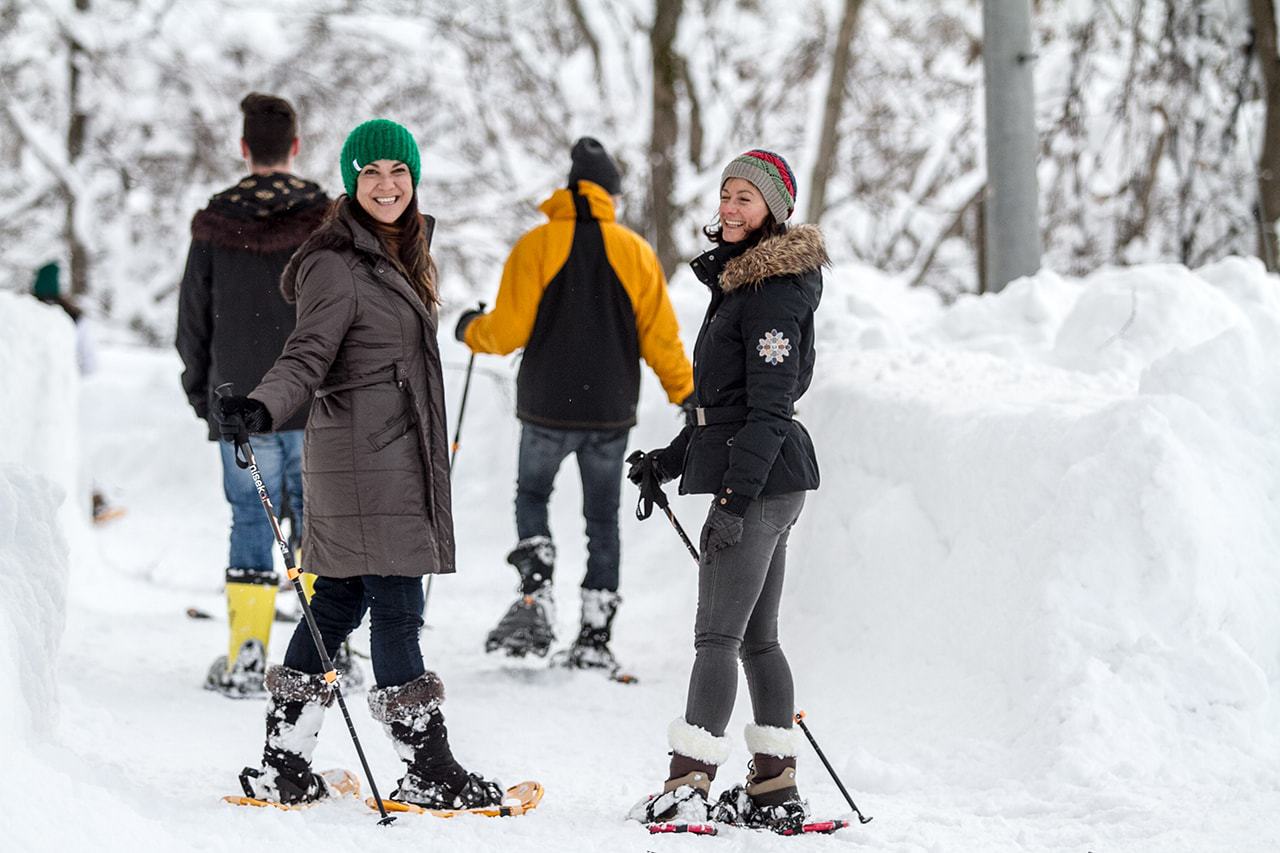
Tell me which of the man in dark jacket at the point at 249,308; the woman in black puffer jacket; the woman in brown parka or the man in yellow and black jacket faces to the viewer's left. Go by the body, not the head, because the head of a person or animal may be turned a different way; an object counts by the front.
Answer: the woman in black puffer jacket

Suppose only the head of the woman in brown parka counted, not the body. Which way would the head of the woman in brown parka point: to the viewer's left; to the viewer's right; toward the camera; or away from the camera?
toward the camera

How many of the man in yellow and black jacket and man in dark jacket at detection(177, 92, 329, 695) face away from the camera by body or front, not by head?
2

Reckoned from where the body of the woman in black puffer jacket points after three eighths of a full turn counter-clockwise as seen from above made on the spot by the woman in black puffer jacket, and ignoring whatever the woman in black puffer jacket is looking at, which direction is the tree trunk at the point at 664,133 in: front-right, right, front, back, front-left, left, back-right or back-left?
back-left

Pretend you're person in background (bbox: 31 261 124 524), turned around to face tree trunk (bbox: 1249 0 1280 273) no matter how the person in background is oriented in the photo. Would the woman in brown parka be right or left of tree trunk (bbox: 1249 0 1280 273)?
right

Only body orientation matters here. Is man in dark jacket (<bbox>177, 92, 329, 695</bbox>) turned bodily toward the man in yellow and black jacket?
no

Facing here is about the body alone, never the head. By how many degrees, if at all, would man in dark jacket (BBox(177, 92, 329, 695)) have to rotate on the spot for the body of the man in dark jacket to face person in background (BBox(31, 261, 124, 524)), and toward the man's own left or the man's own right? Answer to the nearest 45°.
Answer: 0° — they already face them

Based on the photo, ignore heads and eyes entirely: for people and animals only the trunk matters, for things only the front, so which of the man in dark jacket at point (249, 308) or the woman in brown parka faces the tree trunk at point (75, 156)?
the man in dark jacket

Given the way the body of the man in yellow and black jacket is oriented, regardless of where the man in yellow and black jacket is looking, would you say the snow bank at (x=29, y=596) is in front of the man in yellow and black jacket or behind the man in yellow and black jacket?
behind

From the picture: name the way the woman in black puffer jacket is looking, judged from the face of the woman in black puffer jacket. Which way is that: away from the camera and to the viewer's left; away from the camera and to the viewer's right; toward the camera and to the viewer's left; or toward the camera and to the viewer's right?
toward the camera and to the viewer's left

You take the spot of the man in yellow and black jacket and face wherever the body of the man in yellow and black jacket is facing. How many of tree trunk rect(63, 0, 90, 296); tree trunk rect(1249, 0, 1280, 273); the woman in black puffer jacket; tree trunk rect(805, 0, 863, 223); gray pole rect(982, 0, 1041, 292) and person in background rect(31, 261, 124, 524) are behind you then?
1

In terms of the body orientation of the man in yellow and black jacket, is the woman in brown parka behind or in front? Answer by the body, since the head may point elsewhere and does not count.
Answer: behind

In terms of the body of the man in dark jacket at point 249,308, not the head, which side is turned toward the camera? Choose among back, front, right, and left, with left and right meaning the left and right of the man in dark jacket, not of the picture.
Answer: back

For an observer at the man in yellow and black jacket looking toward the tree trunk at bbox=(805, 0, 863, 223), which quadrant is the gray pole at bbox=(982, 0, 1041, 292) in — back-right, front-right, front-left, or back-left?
front-right

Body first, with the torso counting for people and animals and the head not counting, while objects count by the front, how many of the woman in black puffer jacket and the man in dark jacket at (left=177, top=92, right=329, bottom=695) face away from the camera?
1

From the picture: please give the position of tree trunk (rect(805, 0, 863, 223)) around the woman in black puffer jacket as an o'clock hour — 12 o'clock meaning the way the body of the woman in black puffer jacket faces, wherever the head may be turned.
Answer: The tree trunk is roughly at 3 o'clock from the woman in black puffer jacket.

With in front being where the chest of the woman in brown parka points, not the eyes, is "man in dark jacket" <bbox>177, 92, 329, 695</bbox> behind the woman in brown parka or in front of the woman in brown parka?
behind

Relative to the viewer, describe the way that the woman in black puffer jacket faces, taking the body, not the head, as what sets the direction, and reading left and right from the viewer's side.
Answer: facing to the left of the viewer
